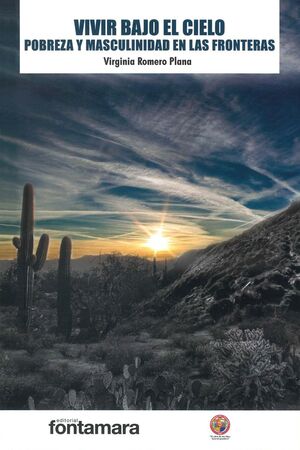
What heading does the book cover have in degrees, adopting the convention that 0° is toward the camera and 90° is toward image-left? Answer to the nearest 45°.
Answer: approximately 0°
